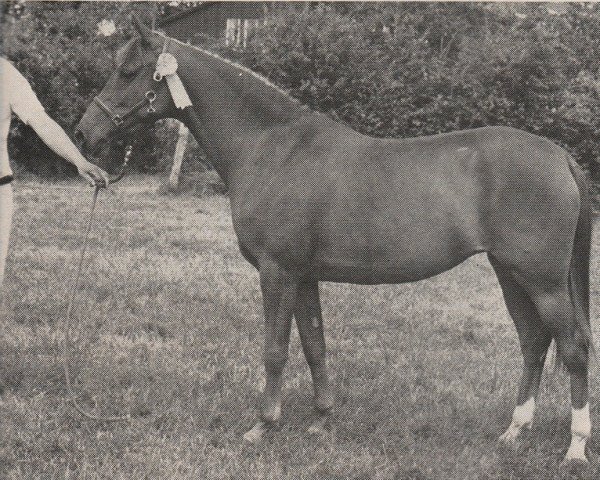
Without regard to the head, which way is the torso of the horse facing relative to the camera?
to the viewer's left
